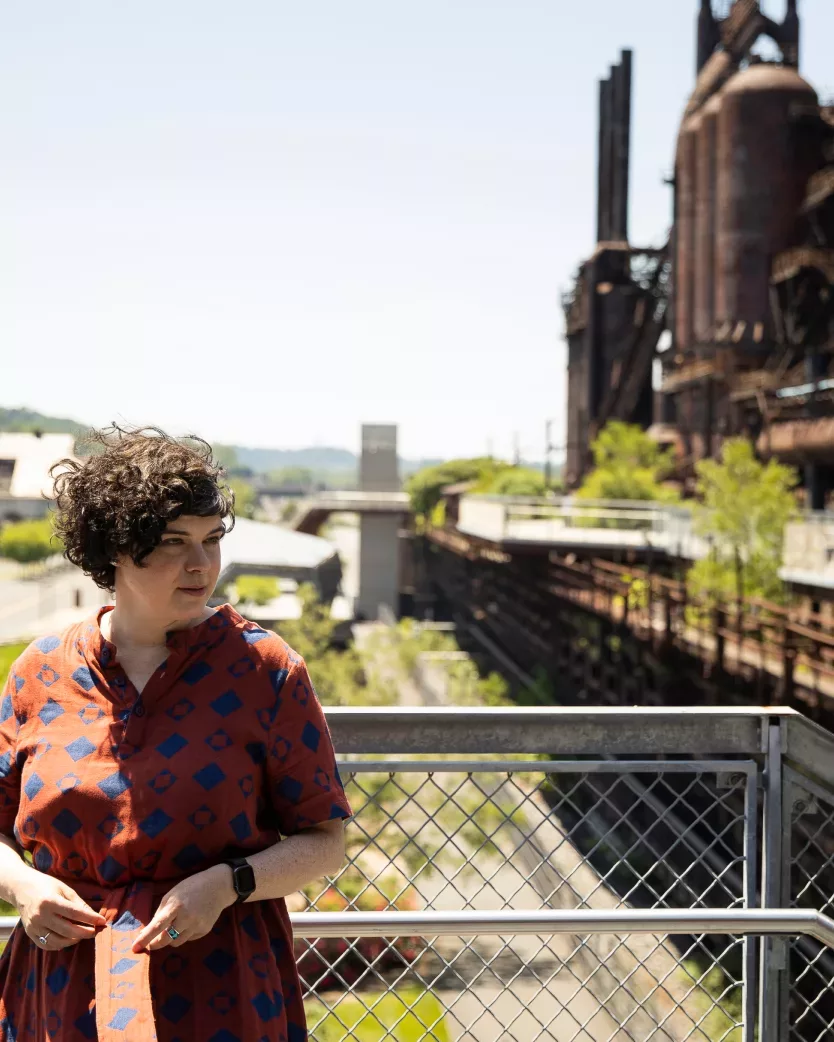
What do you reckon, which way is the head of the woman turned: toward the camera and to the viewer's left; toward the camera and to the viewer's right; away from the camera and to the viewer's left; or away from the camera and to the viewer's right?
toward the camera and to the viewer's right

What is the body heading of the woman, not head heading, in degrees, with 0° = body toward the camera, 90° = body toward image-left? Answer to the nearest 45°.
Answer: approximately 0°

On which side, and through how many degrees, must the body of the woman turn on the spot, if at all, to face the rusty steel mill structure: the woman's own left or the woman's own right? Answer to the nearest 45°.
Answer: approximately 135° to the woman's own left

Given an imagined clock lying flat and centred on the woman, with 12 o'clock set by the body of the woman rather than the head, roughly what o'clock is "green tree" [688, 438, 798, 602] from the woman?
The green tree is roughly at 7 o'clock from the woman.

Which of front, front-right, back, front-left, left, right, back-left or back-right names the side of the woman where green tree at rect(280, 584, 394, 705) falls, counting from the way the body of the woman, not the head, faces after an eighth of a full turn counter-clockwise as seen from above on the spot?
back-left

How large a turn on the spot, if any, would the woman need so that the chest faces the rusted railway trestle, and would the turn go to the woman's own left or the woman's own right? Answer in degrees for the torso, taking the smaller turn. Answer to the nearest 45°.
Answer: approximately 135° to the woman's own left

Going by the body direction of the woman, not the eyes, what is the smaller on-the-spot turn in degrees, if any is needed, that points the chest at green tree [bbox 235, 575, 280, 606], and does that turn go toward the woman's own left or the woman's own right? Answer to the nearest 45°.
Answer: approximately 180°

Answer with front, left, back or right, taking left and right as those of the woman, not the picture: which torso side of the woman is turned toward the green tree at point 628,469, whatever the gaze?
back
